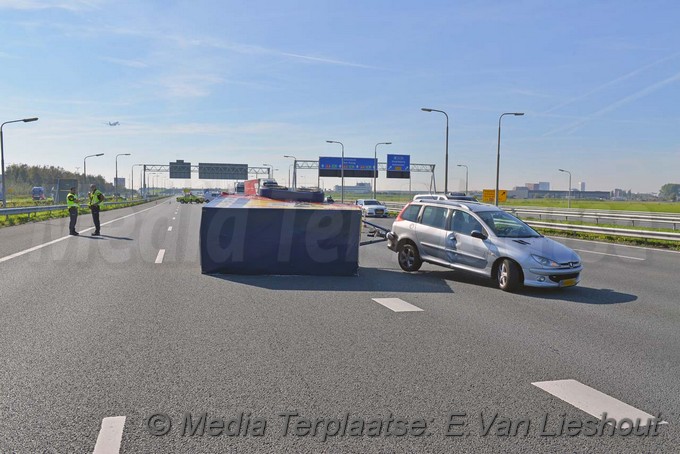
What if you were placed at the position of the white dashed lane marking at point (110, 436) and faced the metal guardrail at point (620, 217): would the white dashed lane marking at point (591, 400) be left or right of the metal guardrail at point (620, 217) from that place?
right

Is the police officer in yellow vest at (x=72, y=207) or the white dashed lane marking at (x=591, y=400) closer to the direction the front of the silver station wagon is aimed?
the white dashed lane marking

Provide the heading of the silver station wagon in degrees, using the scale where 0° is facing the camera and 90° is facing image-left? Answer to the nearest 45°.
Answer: approximately 315°

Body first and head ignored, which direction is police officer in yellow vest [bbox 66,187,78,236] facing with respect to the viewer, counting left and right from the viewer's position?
facing to the right of the viewer

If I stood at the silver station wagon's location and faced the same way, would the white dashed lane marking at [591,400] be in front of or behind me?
in front

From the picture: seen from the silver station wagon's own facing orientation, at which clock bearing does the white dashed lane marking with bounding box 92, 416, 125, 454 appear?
The white dashed lane marking is roughly at 2 o'clock from the silver station wagon.

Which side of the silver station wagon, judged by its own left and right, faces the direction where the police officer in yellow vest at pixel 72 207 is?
back

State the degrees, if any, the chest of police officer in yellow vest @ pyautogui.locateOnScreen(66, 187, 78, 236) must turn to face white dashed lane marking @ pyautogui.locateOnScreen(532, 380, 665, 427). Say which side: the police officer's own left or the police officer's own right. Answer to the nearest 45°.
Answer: approximately 90° to the police officer's own right

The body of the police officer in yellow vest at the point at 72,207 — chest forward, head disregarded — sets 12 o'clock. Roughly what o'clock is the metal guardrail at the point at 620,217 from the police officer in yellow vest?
The metal guardrail is roughly at 12 o'clock from the police officer in yellow vest.

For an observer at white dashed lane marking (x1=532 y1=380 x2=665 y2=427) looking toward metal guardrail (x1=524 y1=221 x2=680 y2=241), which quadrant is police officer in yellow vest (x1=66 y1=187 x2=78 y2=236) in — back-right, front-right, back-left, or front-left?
front-left

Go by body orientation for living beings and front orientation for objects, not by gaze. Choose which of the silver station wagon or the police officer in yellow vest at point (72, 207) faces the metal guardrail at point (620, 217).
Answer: the police officer in yellow vest

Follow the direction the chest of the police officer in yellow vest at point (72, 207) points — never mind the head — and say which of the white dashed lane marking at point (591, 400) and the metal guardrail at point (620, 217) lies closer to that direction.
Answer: the metal guardrail

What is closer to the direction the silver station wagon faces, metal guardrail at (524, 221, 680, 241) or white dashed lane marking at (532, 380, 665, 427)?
the white dashed lane marking

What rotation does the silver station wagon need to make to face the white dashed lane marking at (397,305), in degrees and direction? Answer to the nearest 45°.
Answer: approximately 45° to its right

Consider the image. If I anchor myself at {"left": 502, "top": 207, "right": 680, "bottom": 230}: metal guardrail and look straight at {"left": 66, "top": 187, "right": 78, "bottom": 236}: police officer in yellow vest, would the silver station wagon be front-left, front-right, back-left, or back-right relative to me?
front-left

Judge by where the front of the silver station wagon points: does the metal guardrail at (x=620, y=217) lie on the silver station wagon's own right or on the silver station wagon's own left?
on the silver station wagon's own left

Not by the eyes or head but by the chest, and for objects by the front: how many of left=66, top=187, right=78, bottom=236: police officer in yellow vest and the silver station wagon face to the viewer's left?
0

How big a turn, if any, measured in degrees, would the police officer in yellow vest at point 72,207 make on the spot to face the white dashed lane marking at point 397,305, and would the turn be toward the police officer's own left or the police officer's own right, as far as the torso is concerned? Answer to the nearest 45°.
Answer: approximately 90° to the police officer's own right
